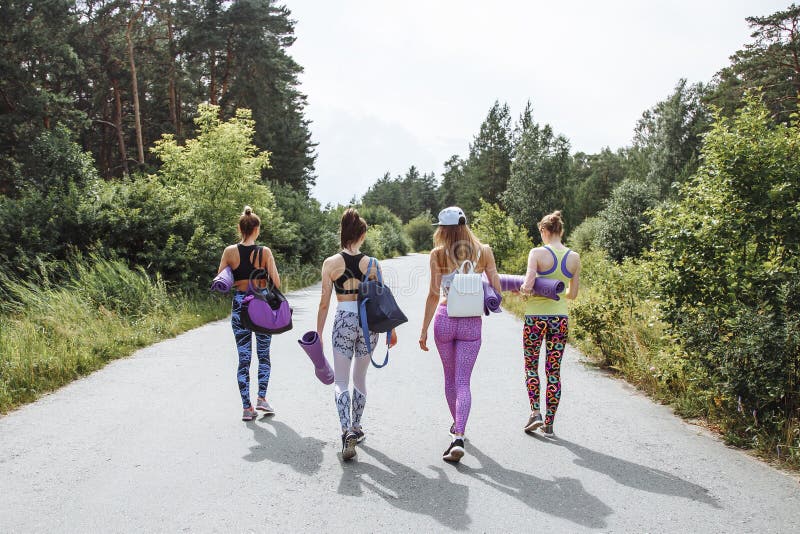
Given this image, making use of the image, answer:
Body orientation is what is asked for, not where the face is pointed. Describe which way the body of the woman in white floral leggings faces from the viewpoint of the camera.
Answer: away from the camera

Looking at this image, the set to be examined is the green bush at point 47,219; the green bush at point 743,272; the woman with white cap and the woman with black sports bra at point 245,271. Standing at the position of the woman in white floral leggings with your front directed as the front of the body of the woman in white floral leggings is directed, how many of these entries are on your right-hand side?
2

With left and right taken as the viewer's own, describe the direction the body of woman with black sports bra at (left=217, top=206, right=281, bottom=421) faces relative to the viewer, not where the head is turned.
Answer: facing away from the viewer

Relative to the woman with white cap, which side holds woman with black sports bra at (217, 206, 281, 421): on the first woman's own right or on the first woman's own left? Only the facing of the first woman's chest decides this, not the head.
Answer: on the first woman's own left

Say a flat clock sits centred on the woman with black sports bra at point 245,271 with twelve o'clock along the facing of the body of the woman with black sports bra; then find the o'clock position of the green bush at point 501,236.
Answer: The green bush is roughly at 1 o'clock from the woman with black sports bra.

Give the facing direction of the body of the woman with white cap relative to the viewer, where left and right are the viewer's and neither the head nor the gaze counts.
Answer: facing away from the viewer

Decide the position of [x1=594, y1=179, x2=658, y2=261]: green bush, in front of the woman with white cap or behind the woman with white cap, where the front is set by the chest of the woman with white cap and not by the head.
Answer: in front

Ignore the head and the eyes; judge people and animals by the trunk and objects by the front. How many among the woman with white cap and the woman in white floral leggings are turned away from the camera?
2

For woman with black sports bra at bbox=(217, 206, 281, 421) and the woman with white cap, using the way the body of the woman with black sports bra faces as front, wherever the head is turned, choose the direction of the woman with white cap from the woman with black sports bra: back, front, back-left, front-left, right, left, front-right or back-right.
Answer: back-right
